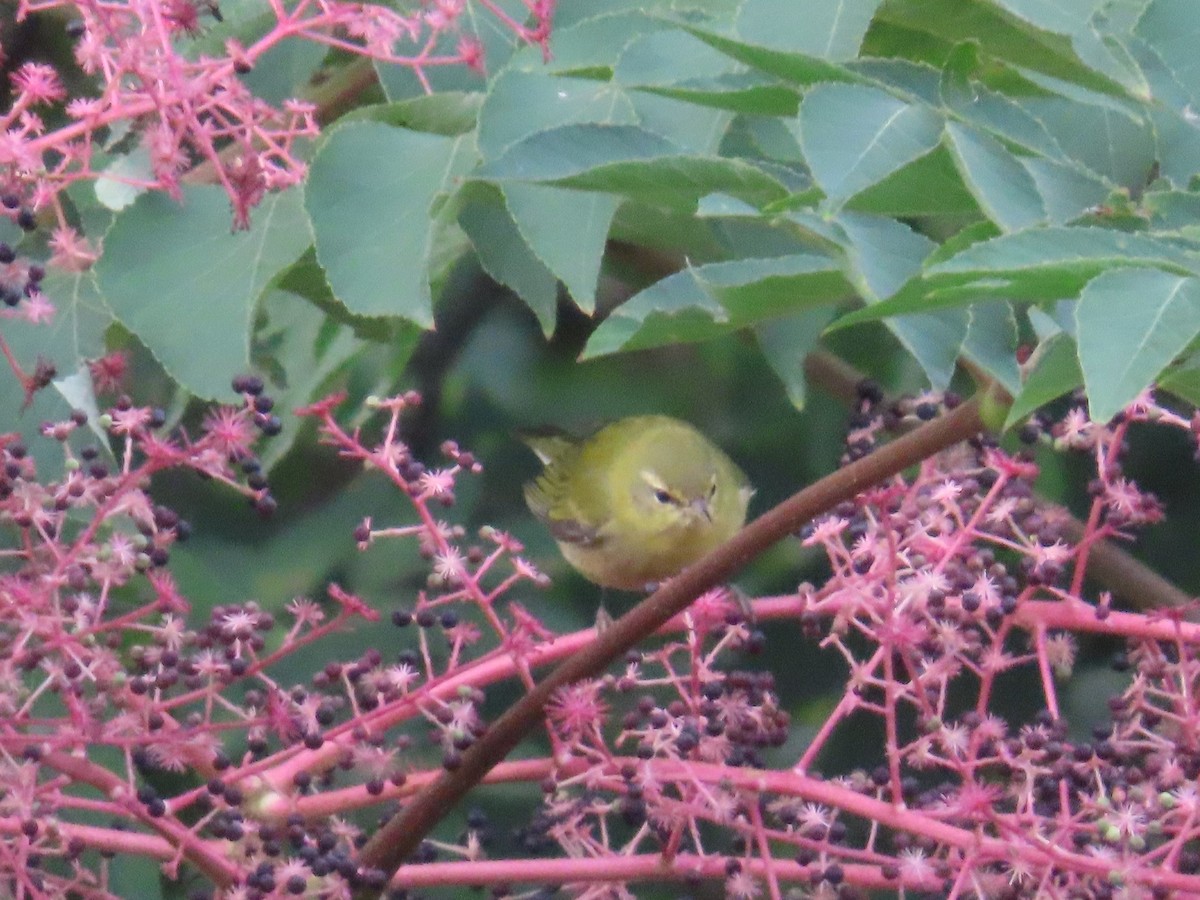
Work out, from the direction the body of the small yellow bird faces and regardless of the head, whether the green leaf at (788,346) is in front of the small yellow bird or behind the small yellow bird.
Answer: in front

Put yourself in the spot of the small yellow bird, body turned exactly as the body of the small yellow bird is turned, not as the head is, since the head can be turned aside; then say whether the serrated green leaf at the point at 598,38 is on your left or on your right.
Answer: on your right

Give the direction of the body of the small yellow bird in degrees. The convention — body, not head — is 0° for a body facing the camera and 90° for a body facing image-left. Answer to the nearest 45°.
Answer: approximately 315°
